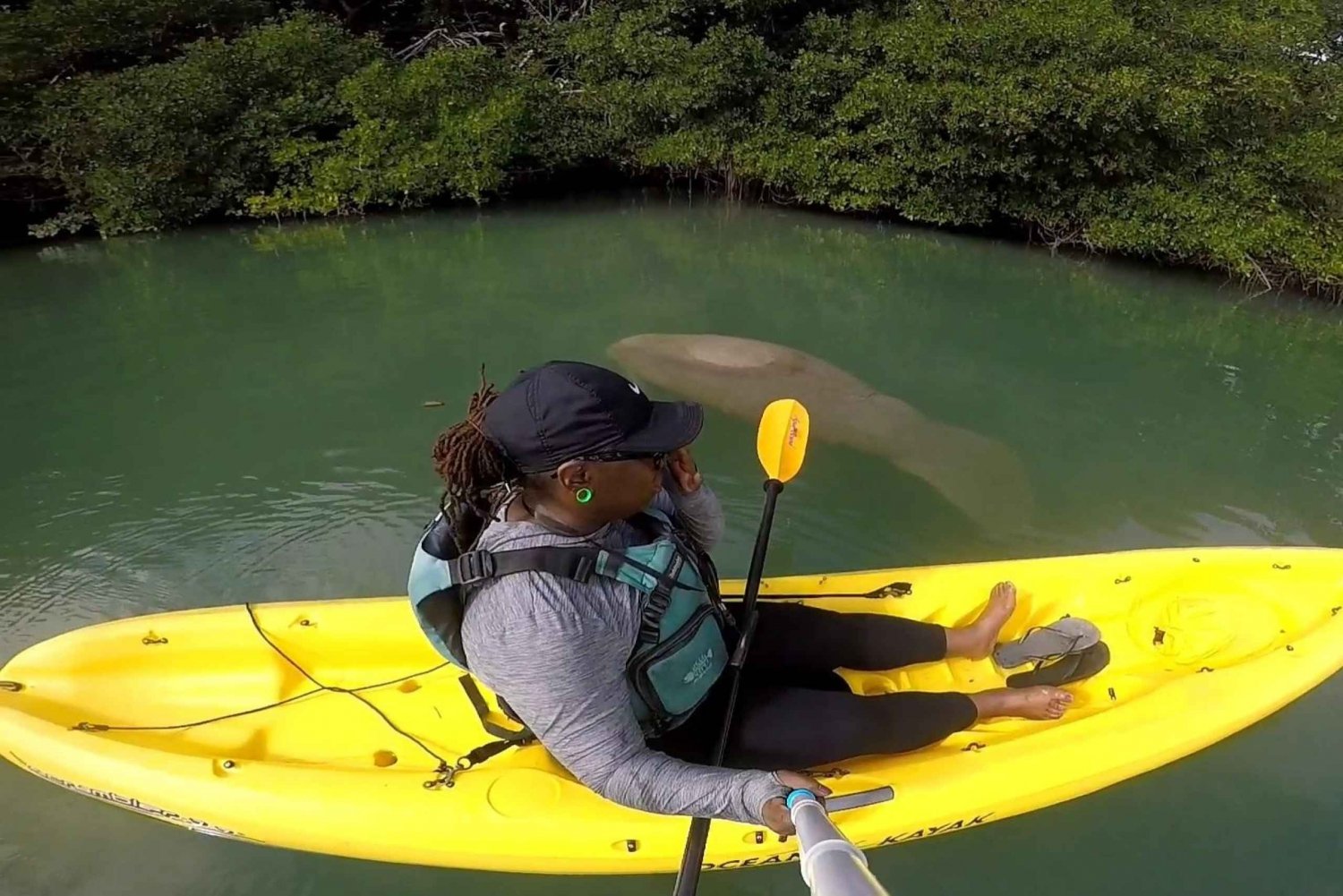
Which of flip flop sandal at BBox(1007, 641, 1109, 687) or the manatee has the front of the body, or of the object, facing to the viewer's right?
the flip flop sandal

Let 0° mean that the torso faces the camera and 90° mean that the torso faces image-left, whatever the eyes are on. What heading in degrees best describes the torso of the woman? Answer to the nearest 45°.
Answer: approximately 270°

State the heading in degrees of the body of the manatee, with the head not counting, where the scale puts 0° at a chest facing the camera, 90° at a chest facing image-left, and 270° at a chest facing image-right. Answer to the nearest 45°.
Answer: approximately 135°

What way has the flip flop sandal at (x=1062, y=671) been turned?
to the viewer's right

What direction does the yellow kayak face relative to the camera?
to the viewer's right

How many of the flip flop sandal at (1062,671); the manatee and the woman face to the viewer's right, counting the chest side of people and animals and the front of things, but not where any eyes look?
2

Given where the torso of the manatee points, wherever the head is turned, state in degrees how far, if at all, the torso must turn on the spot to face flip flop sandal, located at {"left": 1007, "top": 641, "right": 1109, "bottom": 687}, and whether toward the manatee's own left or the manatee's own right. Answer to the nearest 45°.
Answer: approximately 135° to the manatee's own left

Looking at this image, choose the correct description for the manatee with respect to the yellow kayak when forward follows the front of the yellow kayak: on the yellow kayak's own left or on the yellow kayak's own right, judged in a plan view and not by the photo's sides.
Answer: on the yellow kayak's own left
